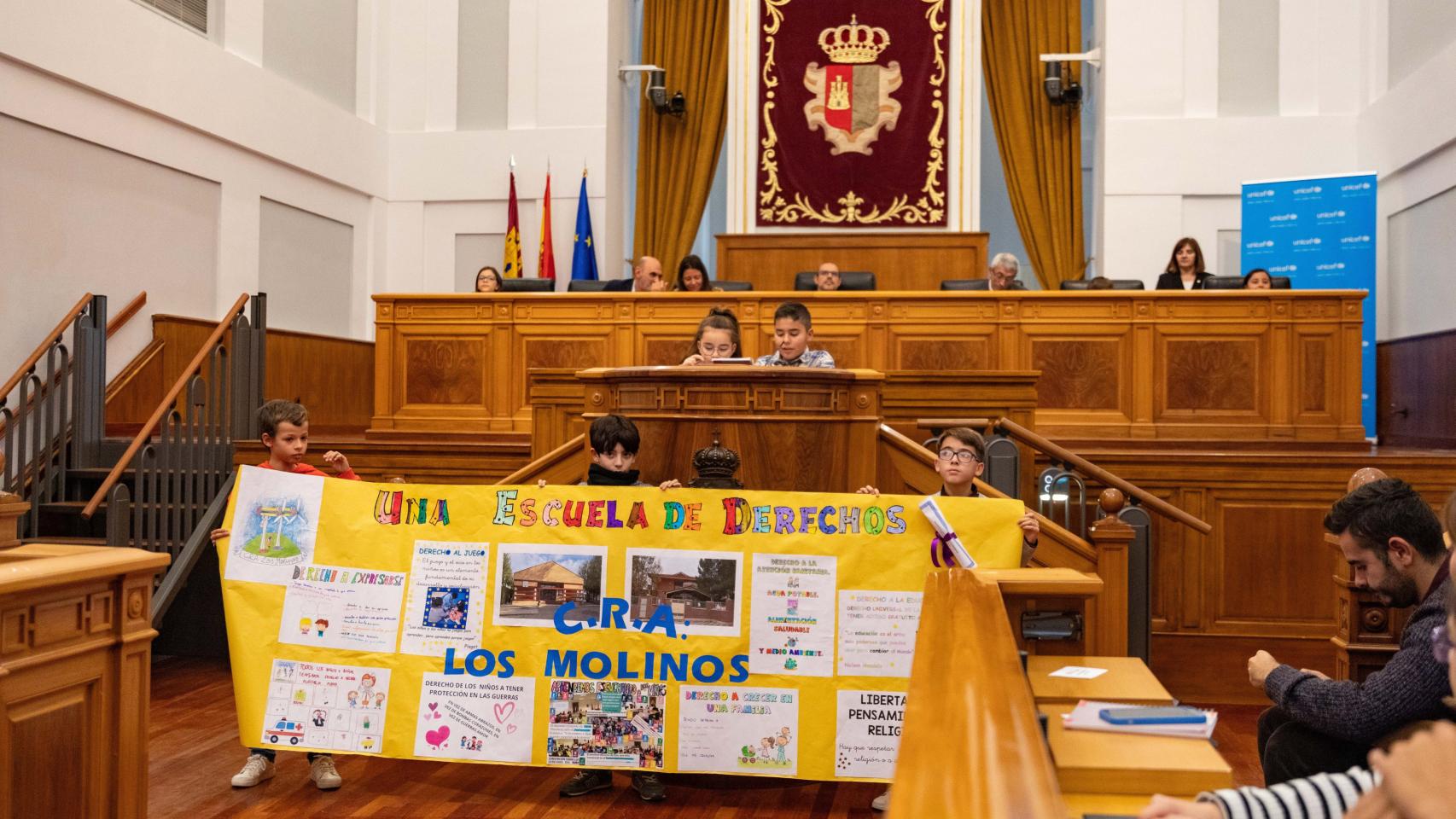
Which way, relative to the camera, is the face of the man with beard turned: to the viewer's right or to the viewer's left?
to the viewer's left

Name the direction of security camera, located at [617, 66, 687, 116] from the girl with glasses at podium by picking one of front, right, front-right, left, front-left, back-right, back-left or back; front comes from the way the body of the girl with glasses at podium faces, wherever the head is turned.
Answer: back

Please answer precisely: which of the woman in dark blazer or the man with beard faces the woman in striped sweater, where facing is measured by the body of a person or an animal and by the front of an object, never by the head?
the woman in dark blazer

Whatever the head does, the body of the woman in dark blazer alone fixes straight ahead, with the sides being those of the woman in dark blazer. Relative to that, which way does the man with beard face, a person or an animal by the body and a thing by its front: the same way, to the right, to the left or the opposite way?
to the right

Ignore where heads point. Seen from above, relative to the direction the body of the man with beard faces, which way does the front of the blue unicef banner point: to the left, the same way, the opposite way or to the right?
to the left

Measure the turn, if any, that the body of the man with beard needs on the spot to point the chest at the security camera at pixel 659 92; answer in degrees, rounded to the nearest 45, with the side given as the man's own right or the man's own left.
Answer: approximately 45° to the man's own right

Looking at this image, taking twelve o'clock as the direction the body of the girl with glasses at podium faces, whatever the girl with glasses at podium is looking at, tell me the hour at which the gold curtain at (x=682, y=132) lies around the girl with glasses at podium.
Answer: The gold curtain is roughly at 6 o'clock from the girl with glasses at podium.

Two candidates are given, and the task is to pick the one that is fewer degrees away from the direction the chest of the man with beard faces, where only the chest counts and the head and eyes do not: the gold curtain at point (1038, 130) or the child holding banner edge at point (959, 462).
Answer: the child holding banner edge

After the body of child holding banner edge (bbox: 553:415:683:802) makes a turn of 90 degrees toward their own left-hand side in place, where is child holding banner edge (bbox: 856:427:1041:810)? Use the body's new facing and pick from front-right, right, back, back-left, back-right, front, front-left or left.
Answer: front

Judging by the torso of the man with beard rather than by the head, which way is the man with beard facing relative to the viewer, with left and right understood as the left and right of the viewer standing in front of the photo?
facing to the left of the viewer
